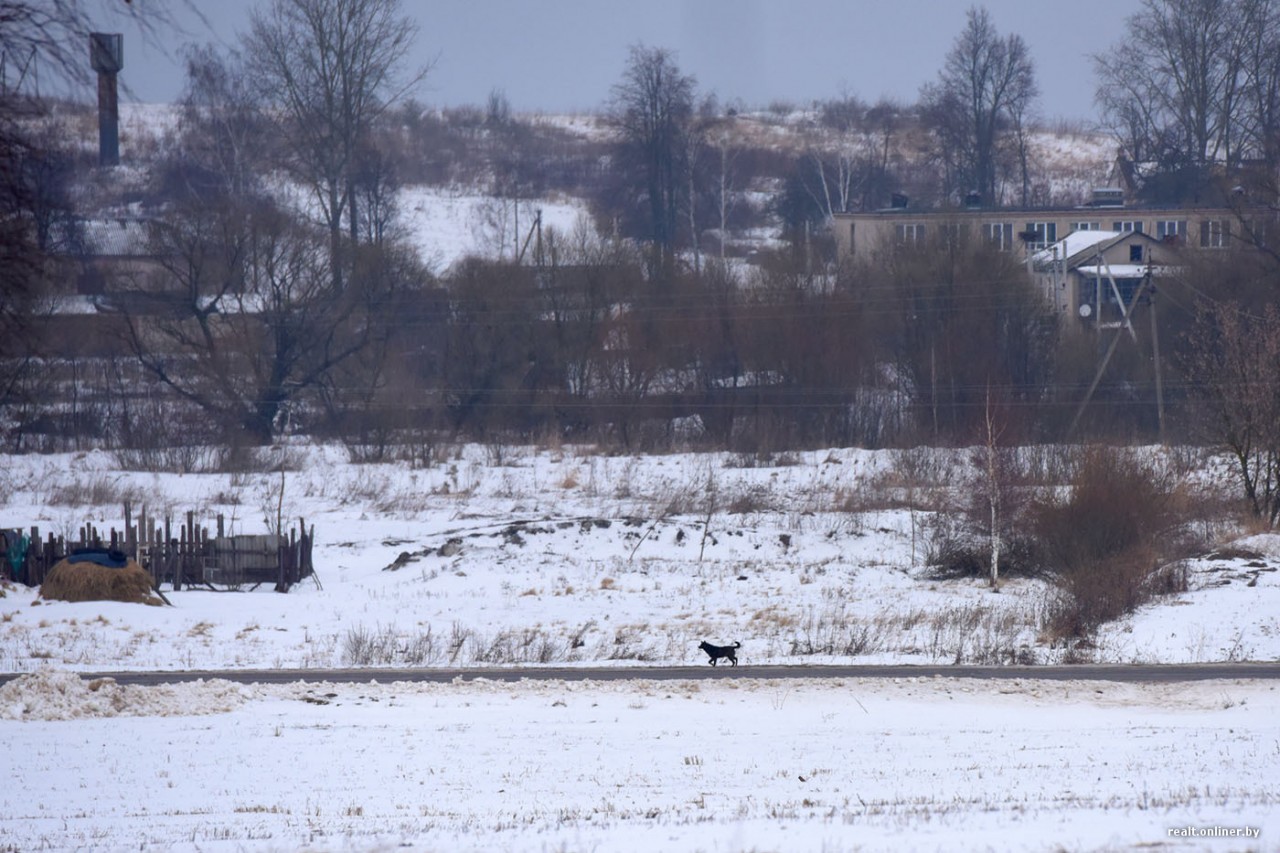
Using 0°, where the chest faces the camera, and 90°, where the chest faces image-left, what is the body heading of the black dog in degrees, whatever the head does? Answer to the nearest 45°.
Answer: approximately 90°

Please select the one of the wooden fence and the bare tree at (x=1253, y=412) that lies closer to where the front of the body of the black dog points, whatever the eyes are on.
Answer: the wooden fence

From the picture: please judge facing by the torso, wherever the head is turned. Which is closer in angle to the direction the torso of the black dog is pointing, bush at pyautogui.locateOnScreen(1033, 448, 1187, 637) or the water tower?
the water tower

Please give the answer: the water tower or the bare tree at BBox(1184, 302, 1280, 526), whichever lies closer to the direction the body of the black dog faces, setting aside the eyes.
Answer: the water tower

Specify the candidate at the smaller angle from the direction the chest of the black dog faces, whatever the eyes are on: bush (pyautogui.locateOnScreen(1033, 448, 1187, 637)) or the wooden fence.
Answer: the wooden fence

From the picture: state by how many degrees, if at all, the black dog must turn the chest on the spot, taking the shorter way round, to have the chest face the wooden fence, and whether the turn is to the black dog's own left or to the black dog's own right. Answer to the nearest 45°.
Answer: approximately 45° to the black dog's own right
